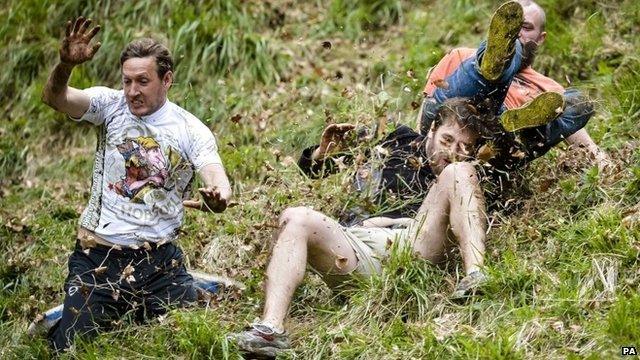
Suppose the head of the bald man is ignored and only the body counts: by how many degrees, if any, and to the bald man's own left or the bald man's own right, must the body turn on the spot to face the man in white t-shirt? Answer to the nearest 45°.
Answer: approximately 45° to the bald man's own right

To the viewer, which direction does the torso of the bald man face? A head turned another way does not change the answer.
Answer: toward the camera
